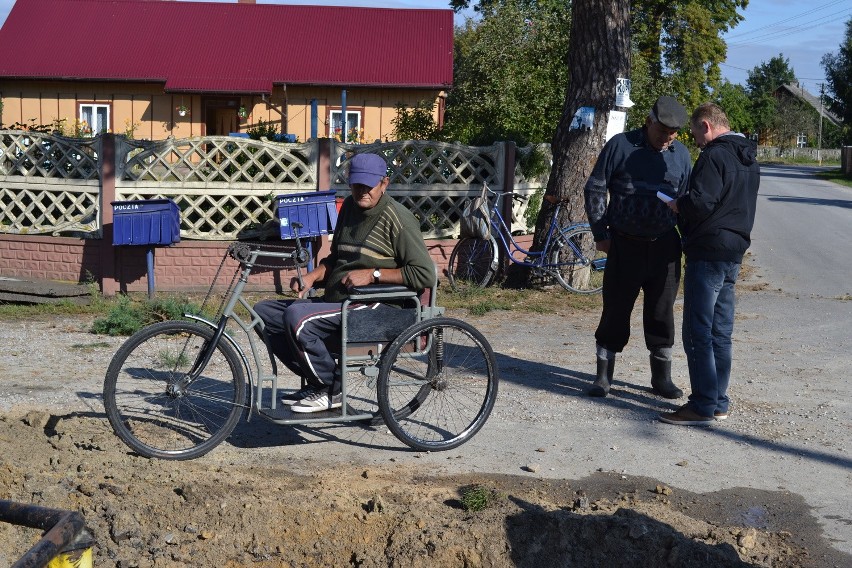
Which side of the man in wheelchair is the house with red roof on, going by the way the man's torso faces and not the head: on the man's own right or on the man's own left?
on the man's own right

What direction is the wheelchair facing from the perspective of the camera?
to the viewer's left

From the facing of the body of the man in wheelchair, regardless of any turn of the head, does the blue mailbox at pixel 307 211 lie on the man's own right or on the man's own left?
on the man's own right

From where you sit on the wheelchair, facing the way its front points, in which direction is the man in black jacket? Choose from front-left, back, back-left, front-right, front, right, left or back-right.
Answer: back

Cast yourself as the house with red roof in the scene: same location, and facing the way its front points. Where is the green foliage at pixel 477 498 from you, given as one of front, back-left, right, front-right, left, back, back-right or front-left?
front

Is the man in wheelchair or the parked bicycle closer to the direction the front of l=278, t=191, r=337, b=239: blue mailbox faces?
the man in wheelchair

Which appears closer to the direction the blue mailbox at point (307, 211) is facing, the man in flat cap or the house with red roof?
the man in flat cap

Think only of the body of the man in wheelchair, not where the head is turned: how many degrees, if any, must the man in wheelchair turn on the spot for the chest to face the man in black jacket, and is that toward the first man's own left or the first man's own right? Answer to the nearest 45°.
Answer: approximately 135° to the first man's own left

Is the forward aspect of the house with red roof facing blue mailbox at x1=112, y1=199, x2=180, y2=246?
yes

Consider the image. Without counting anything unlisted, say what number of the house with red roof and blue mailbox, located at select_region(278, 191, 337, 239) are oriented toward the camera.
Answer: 2

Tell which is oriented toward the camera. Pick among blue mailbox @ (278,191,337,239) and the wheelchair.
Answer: the blue mailbox

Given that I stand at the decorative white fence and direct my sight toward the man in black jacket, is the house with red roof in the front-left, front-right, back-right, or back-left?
back-left

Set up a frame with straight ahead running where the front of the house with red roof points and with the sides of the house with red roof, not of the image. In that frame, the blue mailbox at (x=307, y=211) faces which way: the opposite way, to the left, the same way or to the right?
the same way

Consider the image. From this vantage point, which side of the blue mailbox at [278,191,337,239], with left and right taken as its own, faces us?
front

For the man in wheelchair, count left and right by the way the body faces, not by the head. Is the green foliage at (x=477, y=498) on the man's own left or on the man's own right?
on the man's own left

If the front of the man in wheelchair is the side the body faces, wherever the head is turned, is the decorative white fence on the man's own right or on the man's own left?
on the man's own right

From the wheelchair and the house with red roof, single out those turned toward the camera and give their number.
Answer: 1

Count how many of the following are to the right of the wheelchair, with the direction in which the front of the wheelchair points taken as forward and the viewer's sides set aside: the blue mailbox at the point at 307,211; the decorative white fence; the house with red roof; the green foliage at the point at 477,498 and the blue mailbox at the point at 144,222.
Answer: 4

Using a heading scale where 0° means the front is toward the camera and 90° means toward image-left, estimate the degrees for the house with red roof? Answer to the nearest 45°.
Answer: approximately 0°
